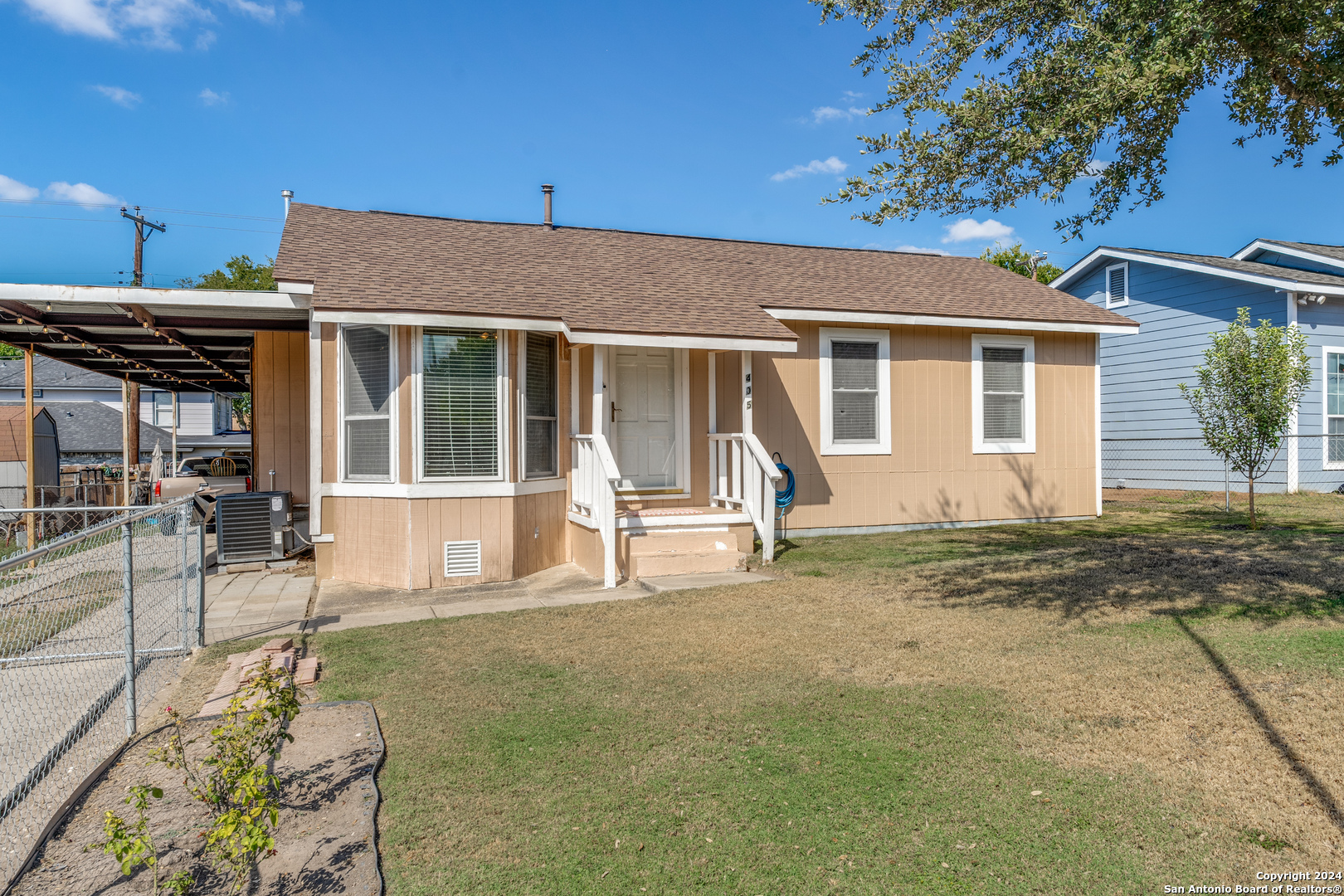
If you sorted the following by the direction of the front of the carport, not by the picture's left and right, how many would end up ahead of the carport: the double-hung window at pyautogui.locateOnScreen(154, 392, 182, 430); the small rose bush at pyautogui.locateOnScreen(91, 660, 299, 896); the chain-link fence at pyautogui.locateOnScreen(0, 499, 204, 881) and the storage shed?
2

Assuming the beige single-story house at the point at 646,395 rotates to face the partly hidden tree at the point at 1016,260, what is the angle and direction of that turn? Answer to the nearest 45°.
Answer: approximately 135° to its left

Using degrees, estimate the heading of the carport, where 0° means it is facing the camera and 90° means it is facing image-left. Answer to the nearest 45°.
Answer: approximately 0°

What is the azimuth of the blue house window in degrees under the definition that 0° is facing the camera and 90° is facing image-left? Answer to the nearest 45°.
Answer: approximately 0°

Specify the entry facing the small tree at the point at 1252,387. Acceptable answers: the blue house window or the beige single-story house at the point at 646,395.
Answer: the blue house window

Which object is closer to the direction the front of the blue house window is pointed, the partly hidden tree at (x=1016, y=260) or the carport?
the carport

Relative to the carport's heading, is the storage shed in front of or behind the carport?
behind

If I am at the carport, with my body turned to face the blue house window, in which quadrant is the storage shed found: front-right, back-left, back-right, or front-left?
back-left

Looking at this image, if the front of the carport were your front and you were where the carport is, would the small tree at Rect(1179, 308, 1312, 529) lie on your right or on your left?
on your left

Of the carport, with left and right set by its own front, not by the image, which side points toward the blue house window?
left

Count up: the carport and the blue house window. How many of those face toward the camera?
2
